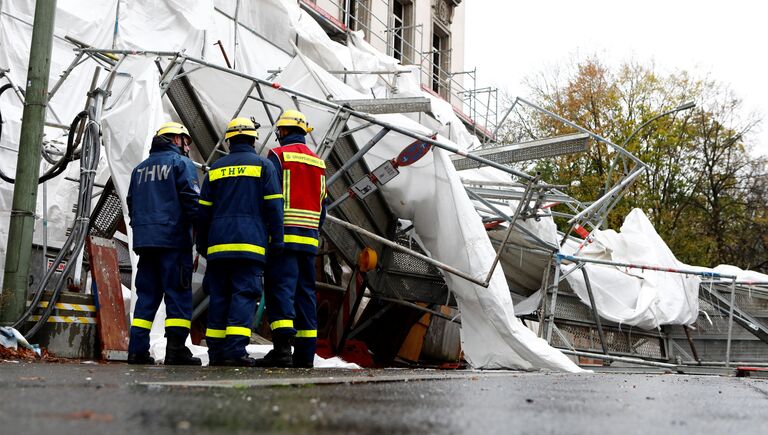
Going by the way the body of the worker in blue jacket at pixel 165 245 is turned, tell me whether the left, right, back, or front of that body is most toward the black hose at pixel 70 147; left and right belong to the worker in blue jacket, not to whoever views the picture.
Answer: left

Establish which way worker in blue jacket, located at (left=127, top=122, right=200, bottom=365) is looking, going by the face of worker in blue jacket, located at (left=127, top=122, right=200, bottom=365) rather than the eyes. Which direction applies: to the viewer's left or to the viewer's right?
to the viewer's right

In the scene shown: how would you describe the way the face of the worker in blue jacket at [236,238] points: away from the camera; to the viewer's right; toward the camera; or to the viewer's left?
away from the camera

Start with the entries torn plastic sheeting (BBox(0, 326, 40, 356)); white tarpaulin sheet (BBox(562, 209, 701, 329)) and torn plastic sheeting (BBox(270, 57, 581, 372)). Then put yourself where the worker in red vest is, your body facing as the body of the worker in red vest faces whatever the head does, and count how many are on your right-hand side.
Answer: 2

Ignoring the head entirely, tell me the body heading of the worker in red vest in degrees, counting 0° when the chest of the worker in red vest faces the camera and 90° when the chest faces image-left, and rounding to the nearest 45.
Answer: approximately 135°

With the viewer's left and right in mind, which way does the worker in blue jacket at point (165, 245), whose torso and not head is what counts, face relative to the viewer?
facing away from the viewer and to the right of the viewer
